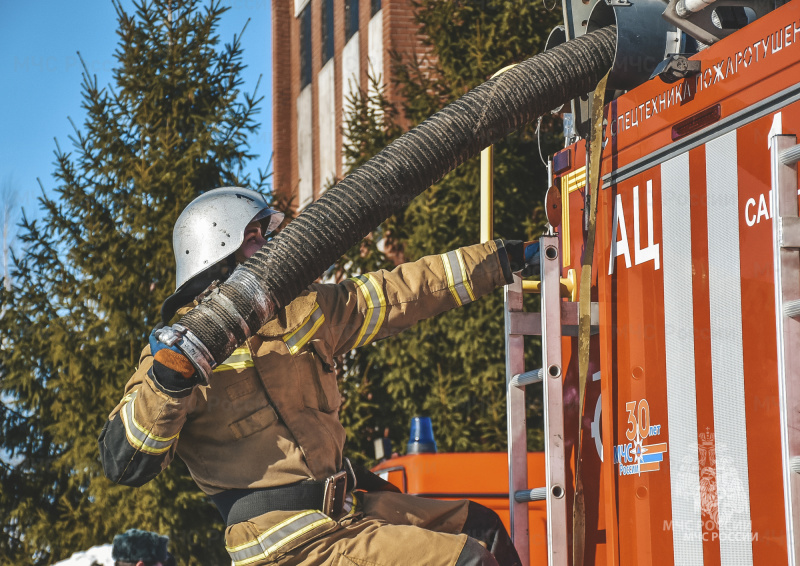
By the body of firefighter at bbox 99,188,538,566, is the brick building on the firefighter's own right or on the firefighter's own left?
on the firefighter's own left

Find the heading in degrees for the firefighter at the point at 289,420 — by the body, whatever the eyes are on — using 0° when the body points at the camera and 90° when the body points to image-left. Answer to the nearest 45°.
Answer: approximately 315°

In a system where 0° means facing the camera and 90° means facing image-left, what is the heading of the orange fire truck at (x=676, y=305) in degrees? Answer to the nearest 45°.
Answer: approximately 225°

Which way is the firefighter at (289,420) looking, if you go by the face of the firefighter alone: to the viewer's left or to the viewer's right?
to the viewer's right

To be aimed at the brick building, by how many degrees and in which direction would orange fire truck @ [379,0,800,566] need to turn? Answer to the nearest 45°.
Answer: approximately 45° to its left

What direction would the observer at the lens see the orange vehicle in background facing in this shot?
facing to the left of the viewer

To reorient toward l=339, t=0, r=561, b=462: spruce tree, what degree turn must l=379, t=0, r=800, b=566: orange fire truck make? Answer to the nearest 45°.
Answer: approximately 45° to its left

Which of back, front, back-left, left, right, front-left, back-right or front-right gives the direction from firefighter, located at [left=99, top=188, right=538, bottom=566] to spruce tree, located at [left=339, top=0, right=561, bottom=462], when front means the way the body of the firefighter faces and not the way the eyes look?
back-left
